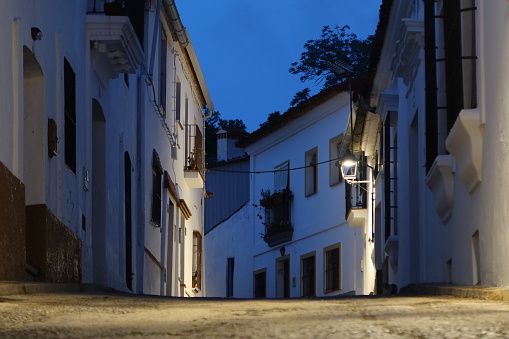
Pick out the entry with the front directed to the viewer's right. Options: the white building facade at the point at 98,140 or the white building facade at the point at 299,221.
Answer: the white building facade at the point at 98,140

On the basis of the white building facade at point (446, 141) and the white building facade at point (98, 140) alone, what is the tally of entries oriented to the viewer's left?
1

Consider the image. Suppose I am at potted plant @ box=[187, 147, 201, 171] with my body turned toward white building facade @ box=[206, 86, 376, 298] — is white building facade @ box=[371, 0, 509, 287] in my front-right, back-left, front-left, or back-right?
back-right

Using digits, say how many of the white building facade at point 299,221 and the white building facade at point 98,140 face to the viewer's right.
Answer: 1

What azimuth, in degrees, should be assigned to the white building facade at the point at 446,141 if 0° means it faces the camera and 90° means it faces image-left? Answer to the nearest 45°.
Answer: approximately 90°

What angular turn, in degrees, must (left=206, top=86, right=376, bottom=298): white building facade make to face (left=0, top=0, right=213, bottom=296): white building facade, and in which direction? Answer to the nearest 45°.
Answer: approximately 45° to its left

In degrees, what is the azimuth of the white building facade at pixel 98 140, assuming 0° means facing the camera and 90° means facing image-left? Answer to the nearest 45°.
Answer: approximately 270°

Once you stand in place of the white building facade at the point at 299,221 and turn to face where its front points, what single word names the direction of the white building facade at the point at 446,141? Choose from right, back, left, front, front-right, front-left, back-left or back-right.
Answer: front-left

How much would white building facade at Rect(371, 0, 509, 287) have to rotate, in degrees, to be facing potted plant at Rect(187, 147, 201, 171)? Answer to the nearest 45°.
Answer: approximately 90° to its right

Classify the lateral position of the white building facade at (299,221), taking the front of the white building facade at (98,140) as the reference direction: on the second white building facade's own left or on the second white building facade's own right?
on the second white building facade's own left

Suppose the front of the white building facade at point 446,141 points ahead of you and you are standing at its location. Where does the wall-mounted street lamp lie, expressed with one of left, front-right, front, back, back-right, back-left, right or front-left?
right
